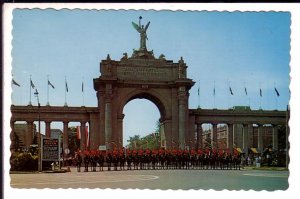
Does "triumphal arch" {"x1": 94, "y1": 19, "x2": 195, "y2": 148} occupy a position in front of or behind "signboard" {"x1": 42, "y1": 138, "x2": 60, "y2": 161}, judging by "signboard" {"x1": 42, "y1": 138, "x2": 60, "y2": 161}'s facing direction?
behind

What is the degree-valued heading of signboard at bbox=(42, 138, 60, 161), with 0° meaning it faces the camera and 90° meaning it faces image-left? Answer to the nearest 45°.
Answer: approximately 0°

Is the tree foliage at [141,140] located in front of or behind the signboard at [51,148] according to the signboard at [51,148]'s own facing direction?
behind
